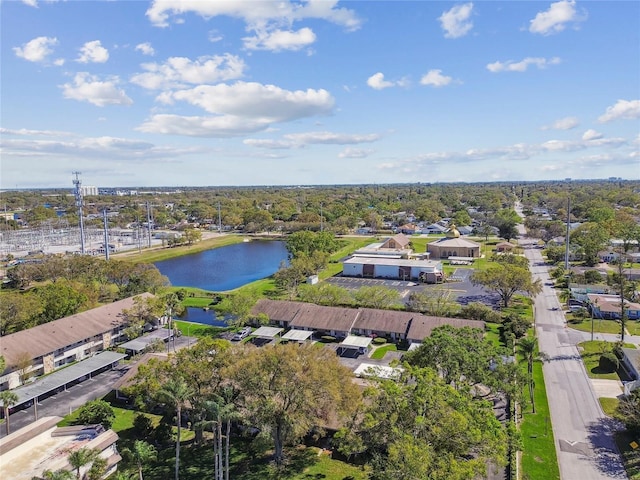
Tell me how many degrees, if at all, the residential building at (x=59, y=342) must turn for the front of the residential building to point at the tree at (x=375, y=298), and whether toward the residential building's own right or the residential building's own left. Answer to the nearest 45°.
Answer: approximately 45° to the residential building's own left

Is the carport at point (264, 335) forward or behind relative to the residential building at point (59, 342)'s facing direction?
forward

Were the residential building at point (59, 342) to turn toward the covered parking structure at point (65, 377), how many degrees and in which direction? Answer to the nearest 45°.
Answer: approximately 45° to its right

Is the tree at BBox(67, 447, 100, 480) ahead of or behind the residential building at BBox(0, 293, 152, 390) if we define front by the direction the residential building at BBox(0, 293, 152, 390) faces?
ahead

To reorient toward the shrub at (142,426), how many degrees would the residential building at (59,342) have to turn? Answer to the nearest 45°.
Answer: approximately 45° to its right

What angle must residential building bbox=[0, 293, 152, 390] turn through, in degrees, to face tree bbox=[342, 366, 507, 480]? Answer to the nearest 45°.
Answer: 0° — it already faces it

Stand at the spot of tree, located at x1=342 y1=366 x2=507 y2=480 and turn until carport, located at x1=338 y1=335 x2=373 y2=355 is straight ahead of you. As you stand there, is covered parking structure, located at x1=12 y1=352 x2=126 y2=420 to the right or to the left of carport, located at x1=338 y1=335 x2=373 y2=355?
left

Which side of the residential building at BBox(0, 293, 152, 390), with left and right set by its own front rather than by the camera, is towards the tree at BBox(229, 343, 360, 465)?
front

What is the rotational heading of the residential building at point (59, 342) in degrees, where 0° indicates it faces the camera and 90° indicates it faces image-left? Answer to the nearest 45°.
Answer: approximately 315°

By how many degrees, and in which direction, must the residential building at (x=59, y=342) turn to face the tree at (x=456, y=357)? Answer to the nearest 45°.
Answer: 0° — it already faces it
